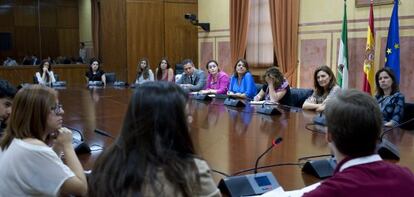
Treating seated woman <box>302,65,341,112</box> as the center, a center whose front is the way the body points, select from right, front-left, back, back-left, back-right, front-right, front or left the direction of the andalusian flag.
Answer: back-right

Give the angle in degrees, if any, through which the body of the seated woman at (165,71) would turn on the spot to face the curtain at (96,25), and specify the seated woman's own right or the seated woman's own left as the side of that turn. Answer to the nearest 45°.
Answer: approximately 180°

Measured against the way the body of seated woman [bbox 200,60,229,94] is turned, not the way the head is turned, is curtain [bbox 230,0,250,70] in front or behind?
behind

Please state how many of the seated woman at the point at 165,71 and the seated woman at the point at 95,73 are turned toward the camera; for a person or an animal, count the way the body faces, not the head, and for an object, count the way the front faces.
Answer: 2

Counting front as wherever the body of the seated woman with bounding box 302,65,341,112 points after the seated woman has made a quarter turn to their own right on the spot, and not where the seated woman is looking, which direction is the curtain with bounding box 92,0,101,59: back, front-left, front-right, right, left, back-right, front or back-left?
front

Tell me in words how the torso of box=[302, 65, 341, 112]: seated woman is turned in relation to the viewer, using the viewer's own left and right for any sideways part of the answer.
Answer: facing the viewer and to the left of the viewer

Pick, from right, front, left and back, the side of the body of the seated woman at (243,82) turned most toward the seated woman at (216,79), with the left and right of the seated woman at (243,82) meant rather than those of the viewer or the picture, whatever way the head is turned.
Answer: right

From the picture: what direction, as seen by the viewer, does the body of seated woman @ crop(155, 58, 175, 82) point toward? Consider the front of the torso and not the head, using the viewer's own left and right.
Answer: facing the viewer

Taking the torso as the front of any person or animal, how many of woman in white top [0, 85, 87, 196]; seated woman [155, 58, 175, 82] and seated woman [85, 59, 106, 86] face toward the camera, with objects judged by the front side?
2

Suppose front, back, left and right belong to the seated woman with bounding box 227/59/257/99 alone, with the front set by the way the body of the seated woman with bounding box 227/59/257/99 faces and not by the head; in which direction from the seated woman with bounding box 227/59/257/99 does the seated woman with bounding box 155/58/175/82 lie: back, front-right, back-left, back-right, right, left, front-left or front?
right

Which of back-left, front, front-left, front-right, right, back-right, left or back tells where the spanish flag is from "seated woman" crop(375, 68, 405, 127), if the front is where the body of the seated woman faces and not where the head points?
back-right

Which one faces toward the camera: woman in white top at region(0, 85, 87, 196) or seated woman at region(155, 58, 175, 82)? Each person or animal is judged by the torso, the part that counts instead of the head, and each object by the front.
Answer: the seated woman

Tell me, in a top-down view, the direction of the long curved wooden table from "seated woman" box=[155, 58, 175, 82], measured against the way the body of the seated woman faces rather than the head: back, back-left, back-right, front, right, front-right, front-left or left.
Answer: front

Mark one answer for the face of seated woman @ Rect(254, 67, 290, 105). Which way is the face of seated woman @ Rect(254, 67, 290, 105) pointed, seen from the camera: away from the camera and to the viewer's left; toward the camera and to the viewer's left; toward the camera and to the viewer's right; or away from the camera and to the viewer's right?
toward the camera and to the viewer's left

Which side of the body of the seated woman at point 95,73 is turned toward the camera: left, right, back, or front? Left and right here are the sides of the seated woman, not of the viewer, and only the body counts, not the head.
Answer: front

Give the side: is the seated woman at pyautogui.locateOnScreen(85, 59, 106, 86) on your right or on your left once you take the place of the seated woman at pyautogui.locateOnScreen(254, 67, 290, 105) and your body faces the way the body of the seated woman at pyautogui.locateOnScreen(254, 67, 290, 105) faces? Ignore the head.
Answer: on your right

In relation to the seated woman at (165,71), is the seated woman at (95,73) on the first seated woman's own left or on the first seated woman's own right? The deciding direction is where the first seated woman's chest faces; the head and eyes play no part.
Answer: on the first seated woman's own right

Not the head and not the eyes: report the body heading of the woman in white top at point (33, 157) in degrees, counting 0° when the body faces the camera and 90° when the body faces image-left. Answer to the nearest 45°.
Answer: approximately 225°

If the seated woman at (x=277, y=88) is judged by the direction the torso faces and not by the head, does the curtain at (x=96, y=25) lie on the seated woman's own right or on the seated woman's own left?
on the seated woman's own right
